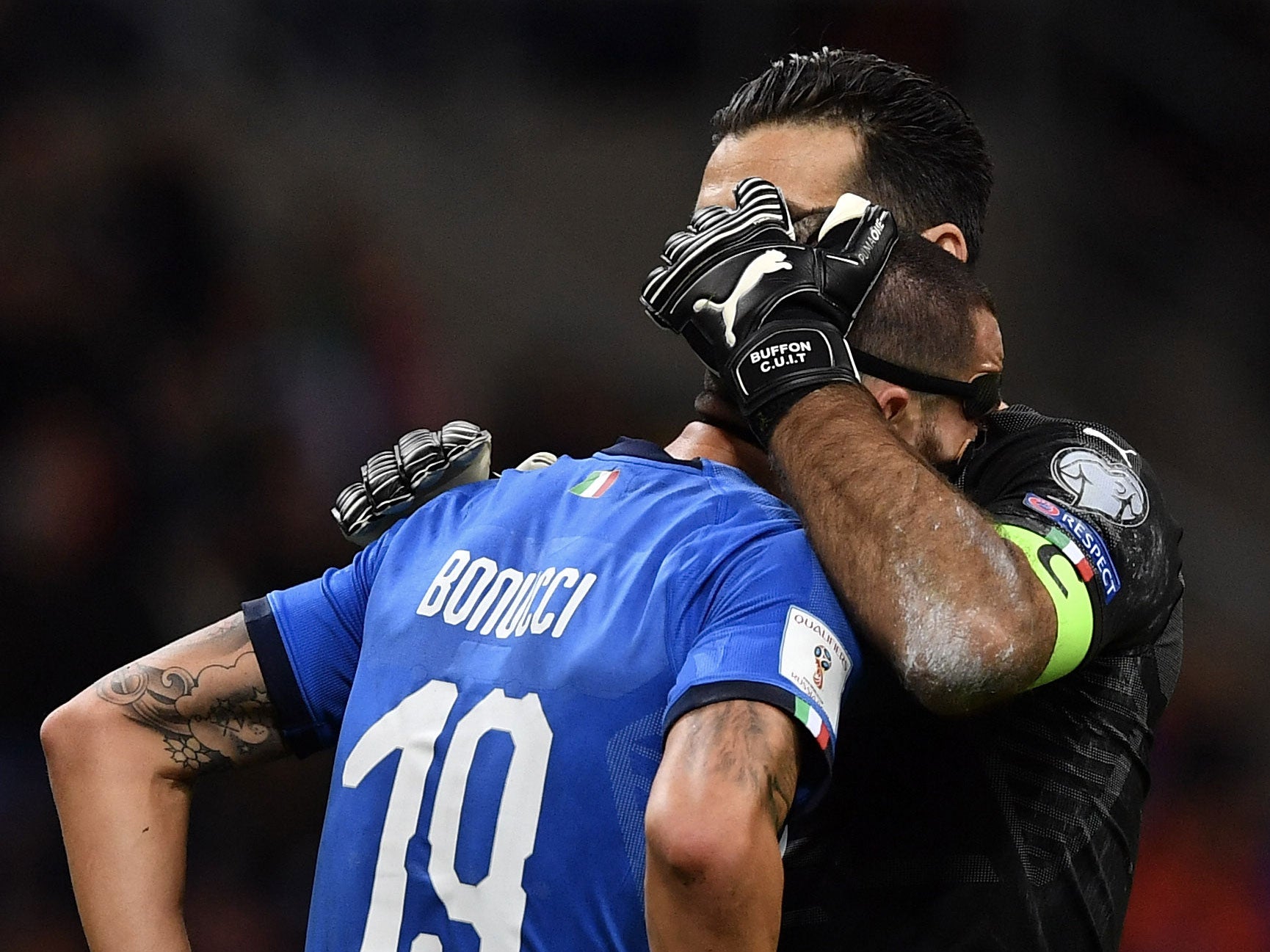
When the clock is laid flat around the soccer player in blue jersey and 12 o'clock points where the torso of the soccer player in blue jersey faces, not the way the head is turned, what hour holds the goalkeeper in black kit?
The goalkeeper in black kit is roughly at 1 o'clock from the soccer player in blue jersey.

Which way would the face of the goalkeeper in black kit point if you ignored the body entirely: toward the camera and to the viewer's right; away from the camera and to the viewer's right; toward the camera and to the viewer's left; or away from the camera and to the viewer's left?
toward the camera and to the viewer's left

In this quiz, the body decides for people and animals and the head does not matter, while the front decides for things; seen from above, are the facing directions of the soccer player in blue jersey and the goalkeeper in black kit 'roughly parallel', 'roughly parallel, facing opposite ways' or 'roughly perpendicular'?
roughly parallel, facing opposite ways

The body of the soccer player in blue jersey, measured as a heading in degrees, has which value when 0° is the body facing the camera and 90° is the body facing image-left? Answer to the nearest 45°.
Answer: approximately 225°

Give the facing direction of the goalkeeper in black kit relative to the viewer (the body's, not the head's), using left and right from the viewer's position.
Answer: facing the viewer and to the left of the viewer

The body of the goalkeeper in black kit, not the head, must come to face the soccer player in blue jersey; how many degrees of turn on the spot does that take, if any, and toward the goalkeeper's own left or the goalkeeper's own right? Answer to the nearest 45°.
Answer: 0° — they already face them
